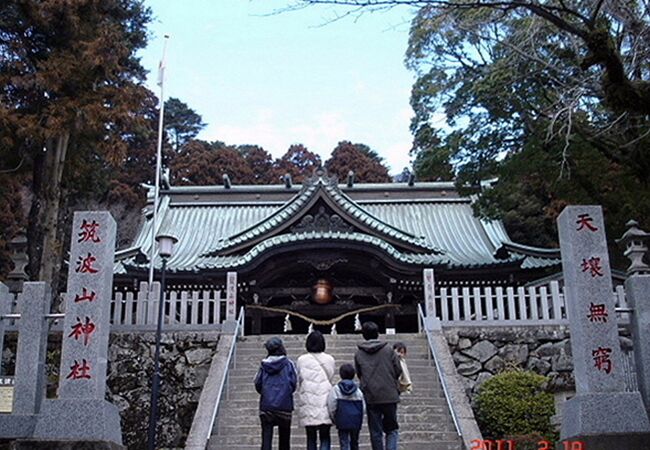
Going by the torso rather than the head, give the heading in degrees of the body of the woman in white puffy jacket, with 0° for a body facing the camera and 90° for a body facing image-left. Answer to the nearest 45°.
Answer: approximately 180°

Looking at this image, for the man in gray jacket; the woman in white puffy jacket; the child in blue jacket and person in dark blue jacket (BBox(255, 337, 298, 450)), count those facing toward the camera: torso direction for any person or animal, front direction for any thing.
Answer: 0

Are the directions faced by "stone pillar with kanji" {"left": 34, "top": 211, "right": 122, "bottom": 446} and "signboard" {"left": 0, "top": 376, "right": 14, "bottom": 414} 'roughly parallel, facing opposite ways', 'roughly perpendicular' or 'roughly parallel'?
roughly parallel

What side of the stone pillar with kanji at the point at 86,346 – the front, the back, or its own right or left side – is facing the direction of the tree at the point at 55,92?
back

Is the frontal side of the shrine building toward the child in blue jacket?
yes

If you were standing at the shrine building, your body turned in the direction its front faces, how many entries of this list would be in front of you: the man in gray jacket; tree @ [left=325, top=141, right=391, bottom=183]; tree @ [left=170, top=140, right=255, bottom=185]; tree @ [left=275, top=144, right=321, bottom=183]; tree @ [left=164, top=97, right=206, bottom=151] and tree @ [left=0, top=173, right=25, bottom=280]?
1

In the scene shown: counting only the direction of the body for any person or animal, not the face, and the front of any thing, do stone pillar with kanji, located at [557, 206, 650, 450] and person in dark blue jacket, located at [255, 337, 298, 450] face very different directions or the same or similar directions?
very different directions

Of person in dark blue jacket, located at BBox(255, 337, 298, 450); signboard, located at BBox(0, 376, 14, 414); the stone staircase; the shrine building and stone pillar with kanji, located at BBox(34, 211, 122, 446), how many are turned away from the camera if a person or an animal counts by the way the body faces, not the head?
1

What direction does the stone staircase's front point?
toward the camera

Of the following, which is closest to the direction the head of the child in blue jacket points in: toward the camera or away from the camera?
away from the camera

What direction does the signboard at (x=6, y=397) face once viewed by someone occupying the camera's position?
facing the viewer

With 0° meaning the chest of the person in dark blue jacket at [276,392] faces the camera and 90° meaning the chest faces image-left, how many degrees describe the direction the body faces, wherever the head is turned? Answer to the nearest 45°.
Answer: approximately 180°

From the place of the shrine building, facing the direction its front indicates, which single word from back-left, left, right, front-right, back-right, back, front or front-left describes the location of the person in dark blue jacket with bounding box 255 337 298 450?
front

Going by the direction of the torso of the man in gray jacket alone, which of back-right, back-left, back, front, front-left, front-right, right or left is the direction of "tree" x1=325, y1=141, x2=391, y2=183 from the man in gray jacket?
front

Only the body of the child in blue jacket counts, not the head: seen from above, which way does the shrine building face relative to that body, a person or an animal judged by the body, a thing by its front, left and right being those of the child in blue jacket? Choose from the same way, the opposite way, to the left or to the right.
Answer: the opposite way

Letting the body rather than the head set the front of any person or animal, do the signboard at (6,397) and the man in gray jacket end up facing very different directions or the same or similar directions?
very different directions

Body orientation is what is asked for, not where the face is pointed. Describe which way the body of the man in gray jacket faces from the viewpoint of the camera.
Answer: away from the camera

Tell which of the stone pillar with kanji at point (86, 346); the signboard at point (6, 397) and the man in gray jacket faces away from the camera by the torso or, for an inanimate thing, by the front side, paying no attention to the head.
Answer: the man in gray jacket

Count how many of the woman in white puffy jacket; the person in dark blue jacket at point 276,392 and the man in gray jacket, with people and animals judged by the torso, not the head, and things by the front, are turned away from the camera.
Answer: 3
